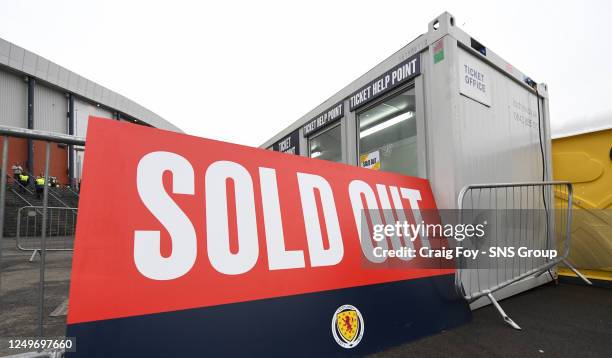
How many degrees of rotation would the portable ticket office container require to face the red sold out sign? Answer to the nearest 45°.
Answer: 0° — it already faces it

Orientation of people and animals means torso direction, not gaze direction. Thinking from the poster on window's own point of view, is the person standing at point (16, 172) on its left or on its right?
on its right

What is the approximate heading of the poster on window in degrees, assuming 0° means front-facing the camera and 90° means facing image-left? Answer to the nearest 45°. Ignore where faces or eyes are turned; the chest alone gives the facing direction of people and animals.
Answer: approximately 45°

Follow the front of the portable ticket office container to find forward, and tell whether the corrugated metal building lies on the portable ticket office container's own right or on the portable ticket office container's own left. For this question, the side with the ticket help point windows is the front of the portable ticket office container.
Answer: on the portable ticket office container's own right

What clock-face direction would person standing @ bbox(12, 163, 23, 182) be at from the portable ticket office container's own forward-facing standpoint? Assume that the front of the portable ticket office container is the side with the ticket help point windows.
The person standing is roughly at 2 o'clock from the portable ticket office container.

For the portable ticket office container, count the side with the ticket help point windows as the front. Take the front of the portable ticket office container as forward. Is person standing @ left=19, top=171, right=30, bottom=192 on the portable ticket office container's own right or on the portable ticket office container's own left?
on the portable ticket office container's own right

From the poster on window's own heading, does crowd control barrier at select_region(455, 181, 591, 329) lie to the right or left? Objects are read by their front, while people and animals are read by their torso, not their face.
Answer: on its left

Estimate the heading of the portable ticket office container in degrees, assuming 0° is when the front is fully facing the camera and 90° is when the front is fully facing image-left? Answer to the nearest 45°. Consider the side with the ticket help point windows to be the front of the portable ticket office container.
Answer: approximately 45°

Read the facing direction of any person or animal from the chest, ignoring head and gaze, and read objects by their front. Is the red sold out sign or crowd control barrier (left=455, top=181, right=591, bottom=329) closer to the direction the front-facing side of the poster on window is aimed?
the red sold out sign
